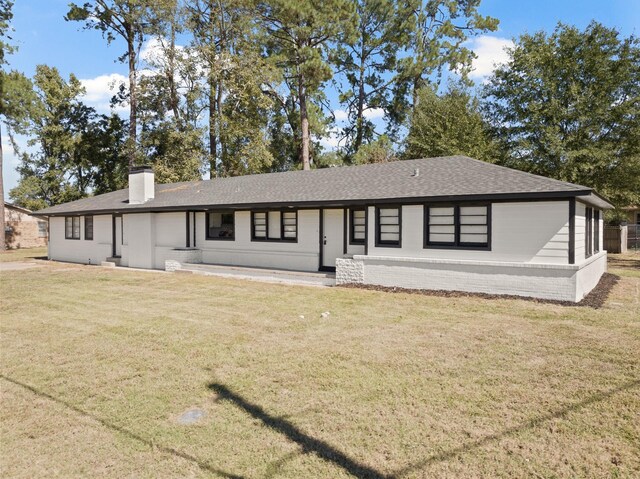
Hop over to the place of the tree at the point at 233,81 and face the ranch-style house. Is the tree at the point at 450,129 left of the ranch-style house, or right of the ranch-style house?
left

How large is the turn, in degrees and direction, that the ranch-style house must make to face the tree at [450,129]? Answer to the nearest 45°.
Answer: approximately 180°

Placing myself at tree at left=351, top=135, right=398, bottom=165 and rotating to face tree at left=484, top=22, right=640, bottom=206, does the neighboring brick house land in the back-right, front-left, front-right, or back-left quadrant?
back-right

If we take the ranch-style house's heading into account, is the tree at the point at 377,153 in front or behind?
behind

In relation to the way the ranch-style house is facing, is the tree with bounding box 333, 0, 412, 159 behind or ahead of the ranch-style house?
behind

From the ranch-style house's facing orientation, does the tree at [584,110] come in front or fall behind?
behind

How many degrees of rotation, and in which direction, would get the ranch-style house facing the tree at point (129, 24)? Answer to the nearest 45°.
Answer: approximately 90° to its right

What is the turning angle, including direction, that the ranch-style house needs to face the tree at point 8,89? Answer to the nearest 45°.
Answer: approximately 90° to its right

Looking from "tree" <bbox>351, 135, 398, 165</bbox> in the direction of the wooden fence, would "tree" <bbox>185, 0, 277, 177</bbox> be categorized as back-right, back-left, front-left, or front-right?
back-right

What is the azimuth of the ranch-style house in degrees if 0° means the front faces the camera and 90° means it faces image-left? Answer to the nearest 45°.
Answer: approximately 45°
